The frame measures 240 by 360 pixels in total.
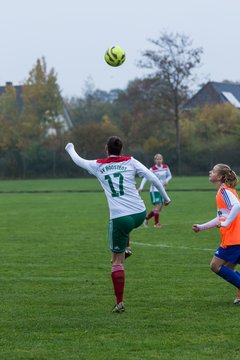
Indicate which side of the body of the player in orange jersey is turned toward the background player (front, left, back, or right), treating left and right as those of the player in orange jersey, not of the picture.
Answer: right

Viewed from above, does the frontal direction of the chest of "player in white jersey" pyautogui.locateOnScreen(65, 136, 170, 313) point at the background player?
yes

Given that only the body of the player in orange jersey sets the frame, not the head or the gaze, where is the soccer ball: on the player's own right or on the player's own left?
on the player's own right

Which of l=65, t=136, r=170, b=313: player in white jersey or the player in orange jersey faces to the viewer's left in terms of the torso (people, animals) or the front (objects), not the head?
the player in orange jersey

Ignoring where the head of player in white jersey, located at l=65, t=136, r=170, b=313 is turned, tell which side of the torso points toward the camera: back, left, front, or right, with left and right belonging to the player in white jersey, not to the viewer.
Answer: back

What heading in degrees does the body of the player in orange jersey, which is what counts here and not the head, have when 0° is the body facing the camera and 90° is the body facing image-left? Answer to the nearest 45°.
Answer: approximately 90°

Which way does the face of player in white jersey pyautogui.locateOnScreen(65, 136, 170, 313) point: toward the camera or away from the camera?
away from the camera

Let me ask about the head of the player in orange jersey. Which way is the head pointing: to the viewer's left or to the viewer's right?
to the viewer's left

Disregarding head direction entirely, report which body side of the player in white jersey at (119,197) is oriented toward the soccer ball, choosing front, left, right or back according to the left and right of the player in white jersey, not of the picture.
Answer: front

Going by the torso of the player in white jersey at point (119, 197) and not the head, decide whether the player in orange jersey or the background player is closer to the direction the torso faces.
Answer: the background player

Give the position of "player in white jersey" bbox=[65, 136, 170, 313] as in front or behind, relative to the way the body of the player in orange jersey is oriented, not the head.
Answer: in front

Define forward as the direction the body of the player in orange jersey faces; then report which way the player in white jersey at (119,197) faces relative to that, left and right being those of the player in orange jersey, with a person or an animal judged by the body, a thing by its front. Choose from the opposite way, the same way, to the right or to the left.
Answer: to the right

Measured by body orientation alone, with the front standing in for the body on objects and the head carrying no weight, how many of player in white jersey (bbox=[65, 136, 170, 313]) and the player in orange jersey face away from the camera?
1
